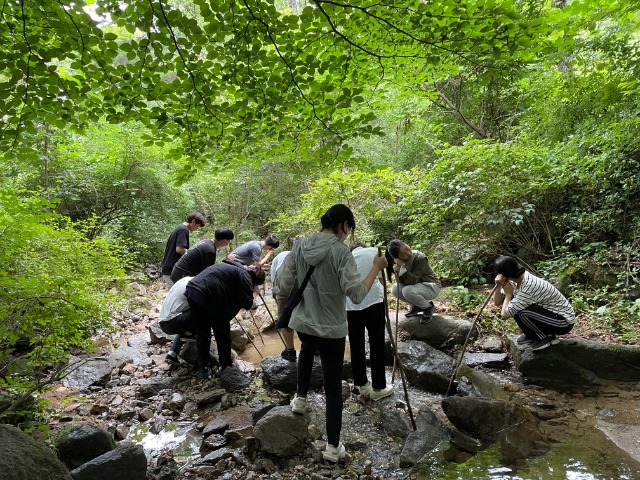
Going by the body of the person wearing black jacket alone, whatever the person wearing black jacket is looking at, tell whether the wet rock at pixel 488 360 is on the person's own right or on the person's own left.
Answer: on the person's own right

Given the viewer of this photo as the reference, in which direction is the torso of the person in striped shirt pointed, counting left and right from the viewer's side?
facing to the left of the viewer

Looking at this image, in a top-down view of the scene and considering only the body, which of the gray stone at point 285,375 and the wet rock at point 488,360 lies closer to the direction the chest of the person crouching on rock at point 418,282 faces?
the gray stone

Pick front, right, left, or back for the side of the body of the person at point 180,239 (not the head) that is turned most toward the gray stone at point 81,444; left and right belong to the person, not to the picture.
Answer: right

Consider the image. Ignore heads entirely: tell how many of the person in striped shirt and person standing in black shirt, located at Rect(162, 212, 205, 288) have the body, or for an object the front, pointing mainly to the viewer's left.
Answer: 1

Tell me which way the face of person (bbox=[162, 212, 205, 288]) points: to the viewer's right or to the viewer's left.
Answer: to the viewer's right

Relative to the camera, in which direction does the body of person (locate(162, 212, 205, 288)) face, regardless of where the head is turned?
to the viewer's right

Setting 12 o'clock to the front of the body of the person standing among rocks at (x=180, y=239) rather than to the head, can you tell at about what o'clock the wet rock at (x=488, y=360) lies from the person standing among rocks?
The wet rock is roughly at 1 o'clock from the person standing among rocks.

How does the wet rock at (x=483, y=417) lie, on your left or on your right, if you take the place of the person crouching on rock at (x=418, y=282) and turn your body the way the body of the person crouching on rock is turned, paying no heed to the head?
on your left

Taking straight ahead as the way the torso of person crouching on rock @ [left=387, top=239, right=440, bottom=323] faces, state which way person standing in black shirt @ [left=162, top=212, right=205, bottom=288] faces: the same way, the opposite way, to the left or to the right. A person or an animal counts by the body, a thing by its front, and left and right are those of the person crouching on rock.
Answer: the opposite way

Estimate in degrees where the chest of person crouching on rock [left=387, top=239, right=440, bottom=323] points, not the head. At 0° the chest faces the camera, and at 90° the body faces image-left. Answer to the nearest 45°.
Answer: approximately 45°
